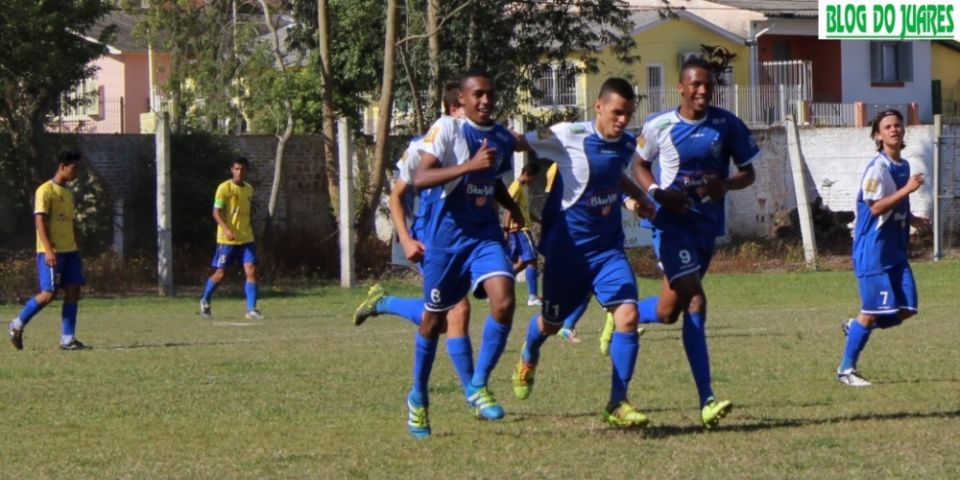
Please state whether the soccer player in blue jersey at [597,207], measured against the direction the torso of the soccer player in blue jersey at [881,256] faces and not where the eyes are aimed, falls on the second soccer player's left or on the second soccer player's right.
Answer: on the second soccer player's right

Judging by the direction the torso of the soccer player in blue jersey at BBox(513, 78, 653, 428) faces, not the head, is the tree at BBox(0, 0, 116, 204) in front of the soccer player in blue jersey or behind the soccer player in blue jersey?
behind

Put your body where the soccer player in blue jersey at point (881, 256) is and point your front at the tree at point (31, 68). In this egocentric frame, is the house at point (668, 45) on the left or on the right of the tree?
right

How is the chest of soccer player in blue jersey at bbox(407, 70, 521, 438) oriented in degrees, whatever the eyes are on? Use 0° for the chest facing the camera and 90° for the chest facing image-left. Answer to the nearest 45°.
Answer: approximately 315°

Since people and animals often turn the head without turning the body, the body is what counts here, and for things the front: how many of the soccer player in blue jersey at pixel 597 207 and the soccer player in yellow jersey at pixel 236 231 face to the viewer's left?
0

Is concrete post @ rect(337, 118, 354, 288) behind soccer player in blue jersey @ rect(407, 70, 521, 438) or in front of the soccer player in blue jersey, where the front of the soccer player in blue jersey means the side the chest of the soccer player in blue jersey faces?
behind

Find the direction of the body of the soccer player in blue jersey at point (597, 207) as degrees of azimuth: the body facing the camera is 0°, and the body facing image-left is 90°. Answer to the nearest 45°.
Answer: approximately 315°

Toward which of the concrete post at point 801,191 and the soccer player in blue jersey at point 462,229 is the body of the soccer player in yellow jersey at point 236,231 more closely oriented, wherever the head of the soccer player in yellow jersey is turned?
the soccer player in blue jersey

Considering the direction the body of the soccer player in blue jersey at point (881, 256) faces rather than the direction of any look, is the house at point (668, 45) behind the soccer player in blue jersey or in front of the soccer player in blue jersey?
behind
